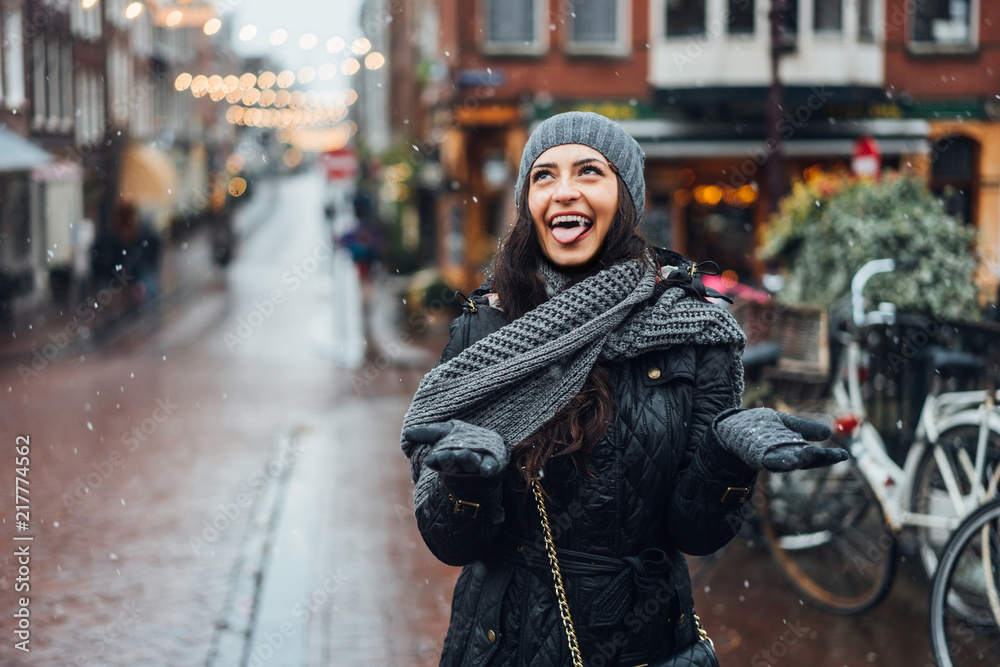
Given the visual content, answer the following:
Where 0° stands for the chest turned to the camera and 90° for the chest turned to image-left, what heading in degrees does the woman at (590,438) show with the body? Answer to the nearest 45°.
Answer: approximately 0°

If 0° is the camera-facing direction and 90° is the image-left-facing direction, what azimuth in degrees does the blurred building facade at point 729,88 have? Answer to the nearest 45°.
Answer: approximately 0°

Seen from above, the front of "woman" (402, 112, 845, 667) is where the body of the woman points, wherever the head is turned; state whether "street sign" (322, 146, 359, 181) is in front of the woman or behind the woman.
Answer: behind

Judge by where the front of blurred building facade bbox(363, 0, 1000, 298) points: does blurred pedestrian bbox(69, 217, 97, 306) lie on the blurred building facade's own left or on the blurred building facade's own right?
on the blurred building facade's own right

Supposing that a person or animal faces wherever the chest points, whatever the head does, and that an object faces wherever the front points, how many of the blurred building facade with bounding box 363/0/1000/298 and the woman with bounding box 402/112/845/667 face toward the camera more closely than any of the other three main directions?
2

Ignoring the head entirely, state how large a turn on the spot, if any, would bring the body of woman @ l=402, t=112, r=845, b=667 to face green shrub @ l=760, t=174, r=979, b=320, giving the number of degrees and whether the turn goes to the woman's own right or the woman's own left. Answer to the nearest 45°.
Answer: approximately 180°

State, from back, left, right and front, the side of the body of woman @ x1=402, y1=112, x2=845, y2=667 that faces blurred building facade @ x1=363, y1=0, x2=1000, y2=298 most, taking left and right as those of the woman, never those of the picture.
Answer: back

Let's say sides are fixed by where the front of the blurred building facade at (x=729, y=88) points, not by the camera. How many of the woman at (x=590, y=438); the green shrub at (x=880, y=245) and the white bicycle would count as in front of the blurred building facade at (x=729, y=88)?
3
